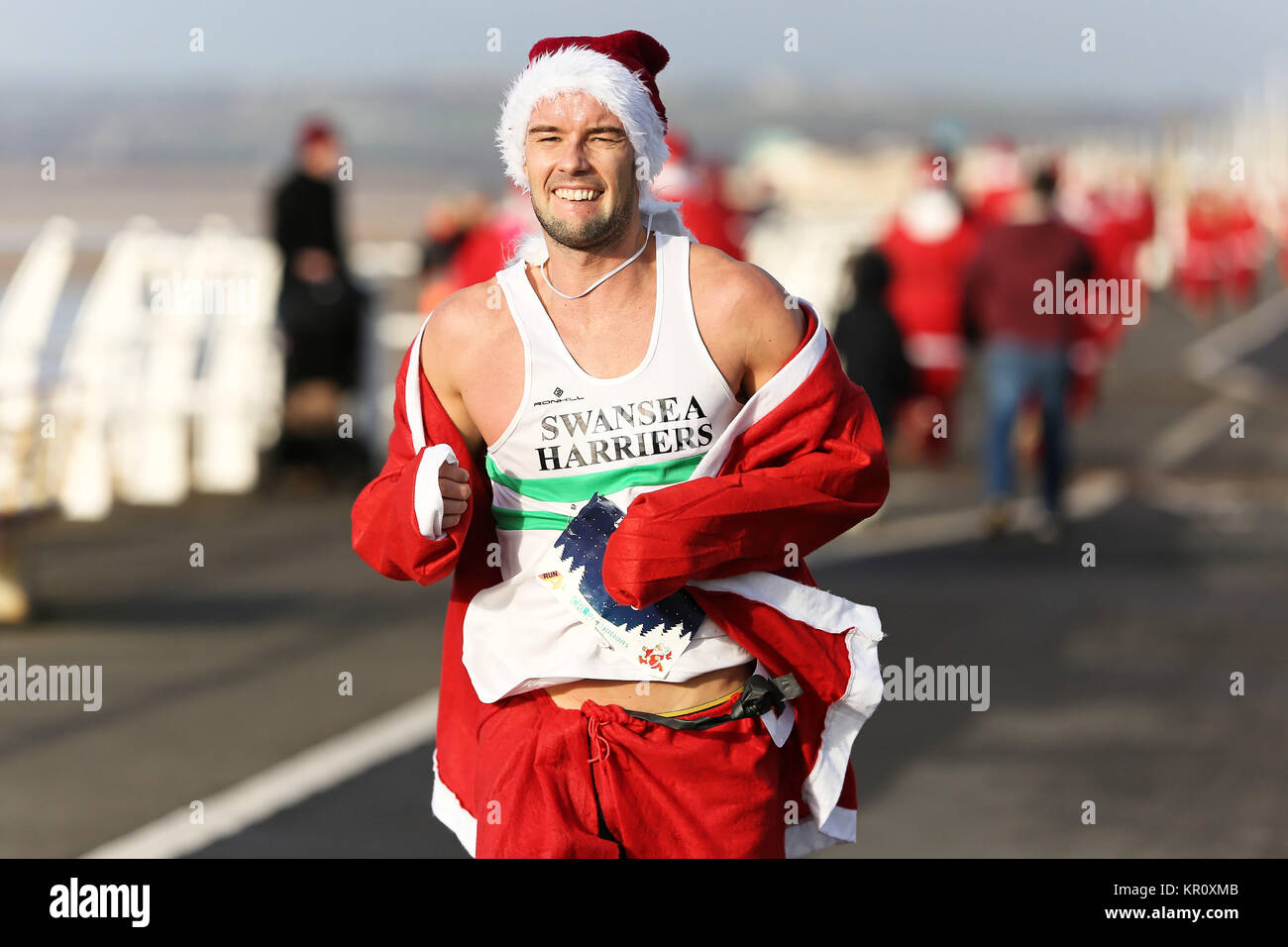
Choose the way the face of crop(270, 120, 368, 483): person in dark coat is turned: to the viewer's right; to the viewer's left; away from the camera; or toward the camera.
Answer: toward the camera

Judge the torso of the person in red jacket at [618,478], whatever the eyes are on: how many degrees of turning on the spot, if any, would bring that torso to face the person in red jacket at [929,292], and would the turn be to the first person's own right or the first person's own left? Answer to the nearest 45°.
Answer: approximately 180°

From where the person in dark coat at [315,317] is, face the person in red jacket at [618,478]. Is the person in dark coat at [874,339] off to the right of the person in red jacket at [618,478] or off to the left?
left

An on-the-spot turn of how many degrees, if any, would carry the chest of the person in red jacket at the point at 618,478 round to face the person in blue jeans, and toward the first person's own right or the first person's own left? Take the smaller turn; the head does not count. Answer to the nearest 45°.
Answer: approximately 180°

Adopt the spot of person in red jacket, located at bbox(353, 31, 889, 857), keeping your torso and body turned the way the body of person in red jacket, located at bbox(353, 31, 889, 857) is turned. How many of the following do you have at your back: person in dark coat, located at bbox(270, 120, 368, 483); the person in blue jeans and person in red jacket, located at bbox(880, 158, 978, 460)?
3

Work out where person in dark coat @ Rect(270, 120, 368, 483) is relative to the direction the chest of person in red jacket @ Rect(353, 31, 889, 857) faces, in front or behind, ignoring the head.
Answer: behind

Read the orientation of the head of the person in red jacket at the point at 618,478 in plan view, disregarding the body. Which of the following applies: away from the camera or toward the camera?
toward the camera

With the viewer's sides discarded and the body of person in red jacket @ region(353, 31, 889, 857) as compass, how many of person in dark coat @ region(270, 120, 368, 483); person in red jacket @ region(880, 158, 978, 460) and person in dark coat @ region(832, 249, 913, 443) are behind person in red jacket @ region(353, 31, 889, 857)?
3

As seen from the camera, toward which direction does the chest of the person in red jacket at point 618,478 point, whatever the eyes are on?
toward the camera

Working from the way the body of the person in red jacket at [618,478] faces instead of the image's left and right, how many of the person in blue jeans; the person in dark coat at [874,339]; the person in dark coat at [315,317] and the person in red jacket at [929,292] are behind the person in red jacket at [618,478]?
4

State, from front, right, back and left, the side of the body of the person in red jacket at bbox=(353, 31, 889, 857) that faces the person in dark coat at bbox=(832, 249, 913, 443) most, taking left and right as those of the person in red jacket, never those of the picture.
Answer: back
